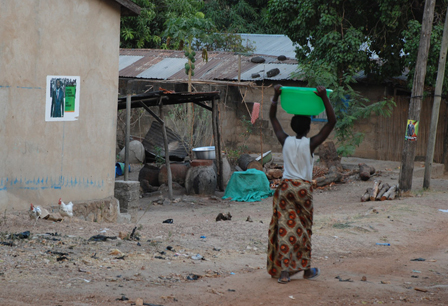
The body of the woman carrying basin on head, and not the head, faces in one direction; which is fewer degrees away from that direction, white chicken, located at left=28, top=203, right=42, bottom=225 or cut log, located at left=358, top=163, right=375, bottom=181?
the cut log

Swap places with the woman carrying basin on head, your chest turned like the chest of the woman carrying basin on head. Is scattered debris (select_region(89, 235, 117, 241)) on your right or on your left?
on your left

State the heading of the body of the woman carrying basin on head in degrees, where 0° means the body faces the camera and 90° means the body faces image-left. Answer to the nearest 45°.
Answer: approximately 225°

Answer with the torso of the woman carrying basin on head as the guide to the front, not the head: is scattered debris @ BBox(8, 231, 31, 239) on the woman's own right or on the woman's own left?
on the woman's own left

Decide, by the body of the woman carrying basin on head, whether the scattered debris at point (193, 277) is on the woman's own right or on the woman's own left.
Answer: on the woman's own left
